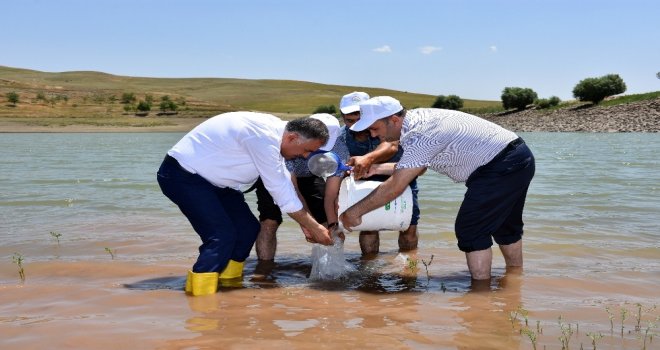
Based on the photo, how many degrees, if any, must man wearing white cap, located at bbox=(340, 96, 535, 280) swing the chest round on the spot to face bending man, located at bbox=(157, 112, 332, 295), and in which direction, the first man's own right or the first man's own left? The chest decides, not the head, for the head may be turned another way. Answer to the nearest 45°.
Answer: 0° — they already face them

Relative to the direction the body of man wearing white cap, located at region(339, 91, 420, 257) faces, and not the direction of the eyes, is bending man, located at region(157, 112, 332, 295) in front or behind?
in front

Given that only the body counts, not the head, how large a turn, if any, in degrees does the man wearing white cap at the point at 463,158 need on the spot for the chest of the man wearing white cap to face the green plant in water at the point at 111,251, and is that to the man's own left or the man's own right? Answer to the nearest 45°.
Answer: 0° — they already face it

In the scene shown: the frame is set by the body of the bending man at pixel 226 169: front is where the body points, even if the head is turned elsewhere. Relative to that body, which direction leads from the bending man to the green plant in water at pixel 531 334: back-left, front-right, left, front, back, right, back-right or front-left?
front-right

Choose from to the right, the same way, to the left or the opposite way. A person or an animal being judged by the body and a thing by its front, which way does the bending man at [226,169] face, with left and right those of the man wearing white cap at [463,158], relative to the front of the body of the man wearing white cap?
the opposite way

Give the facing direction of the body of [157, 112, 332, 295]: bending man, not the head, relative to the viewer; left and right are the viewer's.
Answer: facing to the right of the viewer

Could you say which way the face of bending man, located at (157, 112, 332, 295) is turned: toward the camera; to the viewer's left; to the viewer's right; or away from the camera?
to the viewer's right

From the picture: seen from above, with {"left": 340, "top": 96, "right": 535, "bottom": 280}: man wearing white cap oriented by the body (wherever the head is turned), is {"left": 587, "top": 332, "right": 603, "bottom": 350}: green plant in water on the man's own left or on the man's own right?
on the man's own left

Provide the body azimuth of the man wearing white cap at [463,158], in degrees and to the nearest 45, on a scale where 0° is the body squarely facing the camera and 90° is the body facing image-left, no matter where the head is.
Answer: approximately 90°

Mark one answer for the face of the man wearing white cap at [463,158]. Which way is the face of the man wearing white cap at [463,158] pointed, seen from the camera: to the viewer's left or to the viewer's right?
to the viewer's left

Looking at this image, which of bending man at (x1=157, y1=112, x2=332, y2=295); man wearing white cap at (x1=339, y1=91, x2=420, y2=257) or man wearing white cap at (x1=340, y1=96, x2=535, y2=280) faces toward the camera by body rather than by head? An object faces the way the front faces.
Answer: man wearing white cap at (x1=339, y1=91, x2=420, y2=257)
